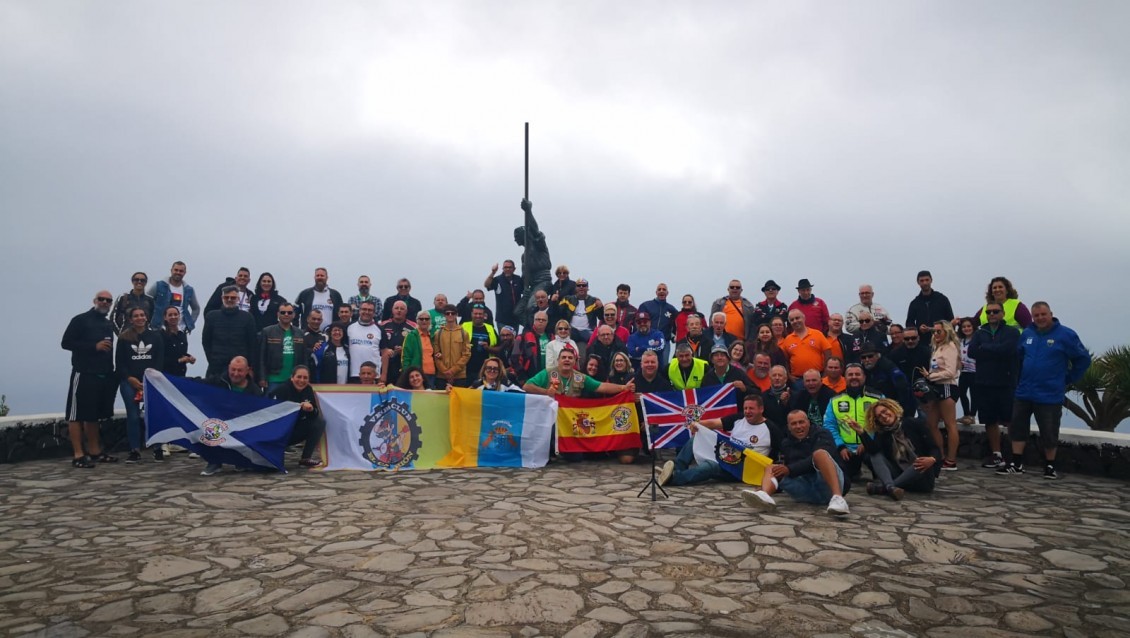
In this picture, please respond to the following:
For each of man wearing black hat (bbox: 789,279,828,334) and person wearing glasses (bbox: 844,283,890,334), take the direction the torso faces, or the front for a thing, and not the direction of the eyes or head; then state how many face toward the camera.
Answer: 2

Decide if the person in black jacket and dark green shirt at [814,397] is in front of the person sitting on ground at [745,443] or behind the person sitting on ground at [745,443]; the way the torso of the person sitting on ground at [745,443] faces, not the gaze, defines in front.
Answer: behind

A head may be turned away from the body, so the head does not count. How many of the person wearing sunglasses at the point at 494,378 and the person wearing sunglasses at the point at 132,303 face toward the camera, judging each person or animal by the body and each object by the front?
2

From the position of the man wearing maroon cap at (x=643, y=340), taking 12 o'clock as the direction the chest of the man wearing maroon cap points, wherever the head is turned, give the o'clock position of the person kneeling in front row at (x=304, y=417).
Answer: The person kneeling in front row is roughly at 2 o'clock from the man wearing maroon cap.

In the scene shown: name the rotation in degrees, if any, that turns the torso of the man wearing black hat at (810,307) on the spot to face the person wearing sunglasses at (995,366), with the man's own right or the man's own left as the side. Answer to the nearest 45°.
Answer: approximately 45° to the man's own left

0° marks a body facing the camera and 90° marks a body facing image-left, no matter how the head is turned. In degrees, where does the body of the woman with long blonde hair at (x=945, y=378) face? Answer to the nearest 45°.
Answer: approximately 45°

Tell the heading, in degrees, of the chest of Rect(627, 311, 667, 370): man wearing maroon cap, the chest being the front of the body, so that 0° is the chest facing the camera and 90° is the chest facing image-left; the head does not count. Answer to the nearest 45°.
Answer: approximately 0°

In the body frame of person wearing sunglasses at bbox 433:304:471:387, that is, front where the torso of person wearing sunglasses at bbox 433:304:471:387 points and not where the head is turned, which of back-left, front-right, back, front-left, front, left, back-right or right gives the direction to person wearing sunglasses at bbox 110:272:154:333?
right

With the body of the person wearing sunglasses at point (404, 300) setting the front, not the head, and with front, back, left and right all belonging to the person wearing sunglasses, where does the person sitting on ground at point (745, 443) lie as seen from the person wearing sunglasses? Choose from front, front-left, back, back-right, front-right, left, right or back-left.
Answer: front-left

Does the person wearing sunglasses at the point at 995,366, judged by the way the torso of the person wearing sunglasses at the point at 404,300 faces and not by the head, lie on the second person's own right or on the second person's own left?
on the second person's own left
